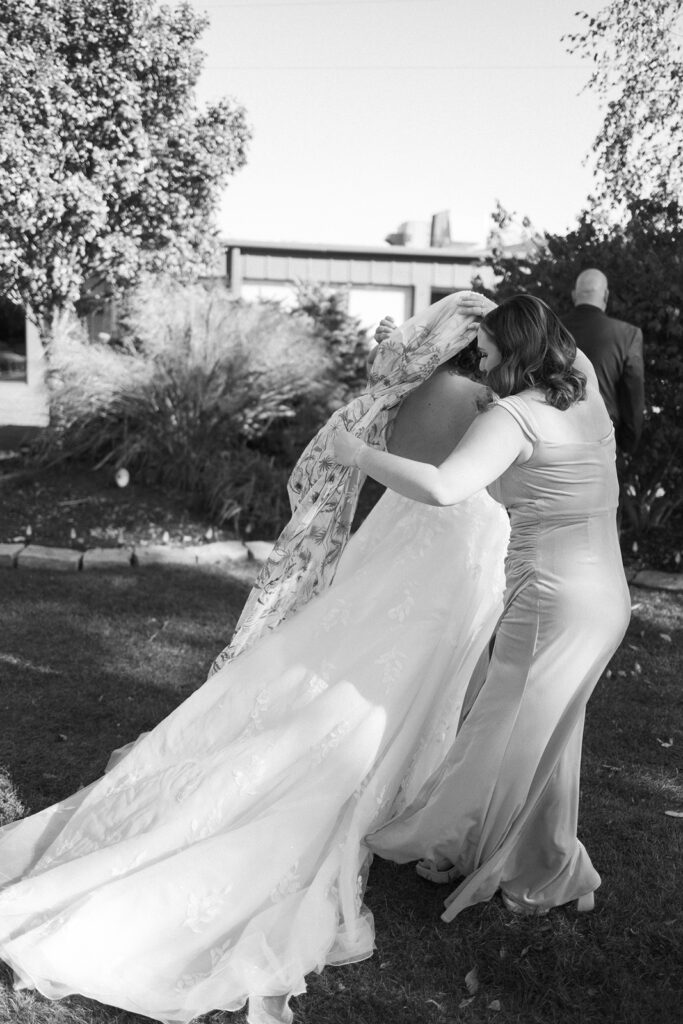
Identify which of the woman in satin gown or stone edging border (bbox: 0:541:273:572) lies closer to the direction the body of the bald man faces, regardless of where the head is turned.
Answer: the stone edging border

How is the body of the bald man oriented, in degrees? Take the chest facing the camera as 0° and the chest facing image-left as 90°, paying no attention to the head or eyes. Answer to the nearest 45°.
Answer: approximately 180°

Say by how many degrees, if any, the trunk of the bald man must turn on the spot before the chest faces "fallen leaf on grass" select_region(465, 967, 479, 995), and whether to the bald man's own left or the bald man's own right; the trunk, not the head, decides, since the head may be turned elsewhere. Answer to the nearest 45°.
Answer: approximately 180°

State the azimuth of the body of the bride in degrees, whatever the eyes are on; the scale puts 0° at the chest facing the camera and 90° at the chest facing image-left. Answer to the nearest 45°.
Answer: approximately 225°

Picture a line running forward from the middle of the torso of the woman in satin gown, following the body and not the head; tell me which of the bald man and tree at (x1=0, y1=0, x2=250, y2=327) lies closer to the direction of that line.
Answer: the tree

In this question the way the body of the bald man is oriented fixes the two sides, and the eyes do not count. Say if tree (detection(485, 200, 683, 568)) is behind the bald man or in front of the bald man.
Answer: in front

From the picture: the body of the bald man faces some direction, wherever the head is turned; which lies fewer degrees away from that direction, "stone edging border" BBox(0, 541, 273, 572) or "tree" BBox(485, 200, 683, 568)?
the tree

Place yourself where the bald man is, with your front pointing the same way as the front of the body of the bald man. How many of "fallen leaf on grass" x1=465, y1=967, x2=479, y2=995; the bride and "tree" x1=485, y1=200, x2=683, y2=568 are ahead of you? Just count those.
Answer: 1

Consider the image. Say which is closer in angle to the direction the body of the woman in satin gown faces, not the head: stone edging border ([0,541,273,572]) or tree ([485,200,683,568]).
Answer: the stone edging border

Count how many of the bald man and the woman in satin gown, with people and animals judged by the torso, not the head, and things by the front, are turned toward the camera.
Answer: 0

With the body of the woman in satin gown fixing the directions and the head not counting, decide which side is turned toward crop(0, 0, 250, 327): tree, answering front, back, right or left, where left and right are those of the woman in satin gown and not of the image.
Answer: front

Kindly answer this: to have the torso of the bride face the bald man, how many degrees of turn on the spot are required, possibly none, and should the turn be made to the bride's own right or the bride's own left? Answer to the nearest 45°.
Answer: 0° — they already face them

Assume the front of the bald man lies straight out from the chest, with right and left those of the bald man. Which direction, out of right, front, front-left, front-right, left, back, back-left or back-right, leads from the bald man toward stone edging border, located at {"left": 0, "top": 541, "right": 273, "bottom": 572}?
left

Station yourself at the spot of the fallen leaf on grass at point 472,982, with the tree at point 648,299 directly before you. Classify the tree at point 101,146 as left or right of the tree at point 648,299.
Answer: left

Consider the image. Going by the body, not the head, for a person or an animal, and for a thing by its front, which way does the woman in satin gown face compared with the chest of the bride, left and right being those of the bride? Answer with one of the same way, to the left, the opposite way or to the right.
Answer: to the left

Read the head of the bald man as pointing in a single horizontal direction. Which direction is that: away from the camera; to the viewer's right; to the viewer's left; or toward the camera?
away from the camera

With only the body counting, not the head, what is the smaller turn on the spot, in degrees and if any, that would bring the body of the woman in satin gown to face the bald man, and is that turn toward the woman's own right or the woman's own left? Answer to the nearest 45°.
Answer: approximately 45° to the woman's own right
